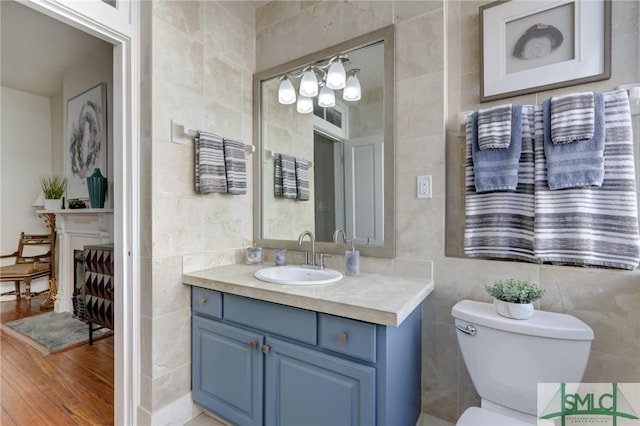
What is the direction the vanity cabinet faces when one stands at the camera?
facing the viewer and to the left of the viewer

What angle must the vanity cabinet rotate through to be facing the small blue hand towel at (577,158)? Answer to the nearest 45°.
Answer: approximately 135° to its left

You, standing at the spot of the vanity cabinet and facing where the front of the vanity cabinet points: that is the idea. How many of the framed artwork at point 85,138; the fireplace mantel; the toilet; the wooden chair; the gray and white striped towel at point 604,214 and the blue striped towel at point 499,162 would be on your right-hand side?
3

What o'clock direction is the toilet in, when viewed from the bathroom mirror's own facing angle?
The toilet is roughly at 9 o'clock from the bathroom mirror.

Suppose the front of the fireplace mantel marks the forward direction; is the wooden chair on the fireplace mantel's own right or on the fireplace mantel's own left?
on the fireplace mantel's own right

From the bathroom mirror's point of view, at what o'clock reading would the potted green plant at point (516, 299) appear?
The potted green plant is roughly at 9 o'clock from the bathroom mirror.

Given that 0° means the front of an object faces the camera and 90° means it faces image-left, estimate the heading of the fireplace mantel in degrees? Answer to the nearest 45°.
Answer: approximately 45°

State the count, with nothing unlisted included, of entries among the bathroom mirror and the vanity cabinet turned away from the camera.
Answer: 0

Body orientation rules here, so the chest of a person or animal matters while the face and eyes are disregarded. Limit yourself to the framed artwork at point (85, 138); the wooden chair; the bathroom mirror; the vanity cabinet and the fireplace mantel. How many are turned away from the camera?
0

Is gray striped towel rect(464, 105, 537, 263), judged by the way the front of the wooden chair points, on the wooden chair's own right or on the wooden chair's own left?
on the wooden chair's own left

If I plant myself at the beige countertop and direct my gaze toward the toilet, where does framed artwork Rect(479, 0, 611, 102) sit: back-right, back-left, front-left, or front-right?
front-left

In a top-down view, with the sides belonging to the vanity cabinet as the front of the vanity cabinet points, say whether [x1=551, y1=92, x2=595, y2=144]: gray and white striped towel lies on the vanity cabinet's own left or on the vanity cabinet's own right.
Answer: on the vanity cabinet's own left

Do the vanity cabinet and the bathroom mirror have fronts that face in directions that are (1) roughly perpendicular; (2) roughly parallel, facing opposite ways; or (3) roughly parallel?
roughly parallel
